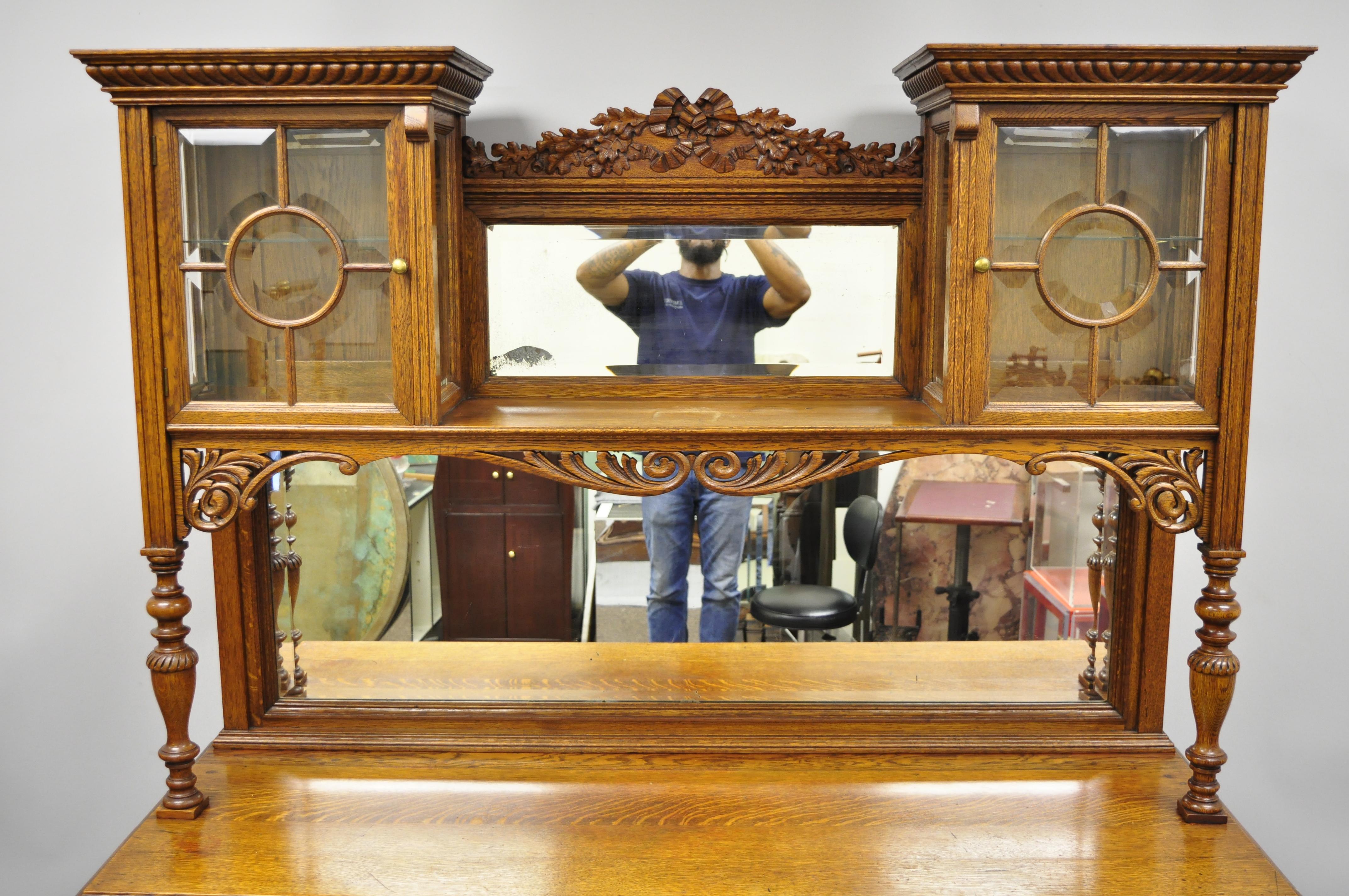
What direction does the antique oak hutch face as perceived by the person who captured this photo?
facing the viewer
